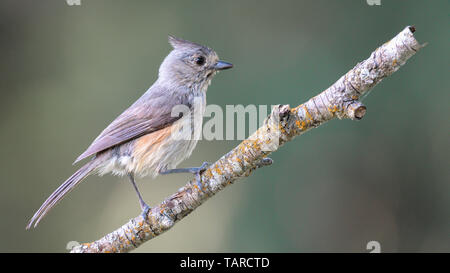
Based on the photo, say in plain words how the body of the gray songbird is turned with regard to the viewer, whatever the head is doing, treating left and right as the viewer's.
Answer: facing to the right of the viewer
